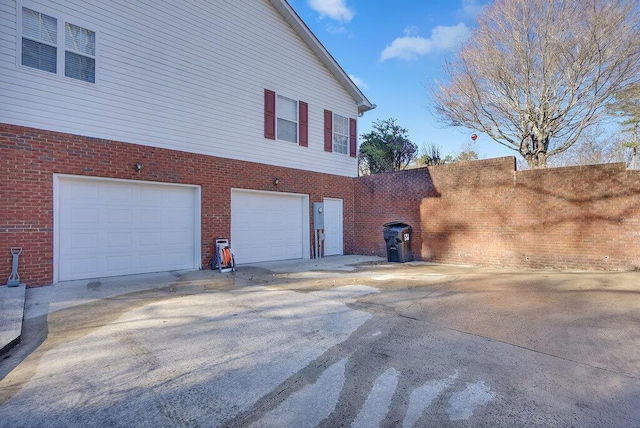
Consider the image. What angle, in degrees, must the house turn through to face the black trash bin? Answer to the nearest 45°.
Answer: approximately 45° to its left

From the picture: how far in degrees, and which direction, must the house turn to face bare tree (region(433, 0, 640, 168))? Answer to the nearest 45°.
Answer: approximately 45° to its left

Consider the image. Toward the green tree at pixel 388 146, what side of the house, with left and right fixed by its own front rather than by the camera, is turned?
left

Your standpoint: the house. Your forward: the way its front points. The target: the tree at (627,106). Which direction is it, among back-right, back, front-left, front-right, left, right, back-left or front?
front-left
